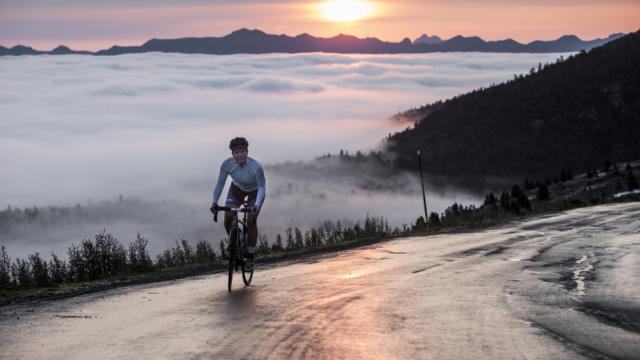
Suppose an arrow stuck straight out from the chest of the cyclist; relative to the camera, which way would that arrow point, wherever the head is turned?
toward the camera

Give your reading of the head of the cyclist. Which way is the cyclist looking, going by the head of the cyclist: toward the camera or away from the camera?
toward the camera
